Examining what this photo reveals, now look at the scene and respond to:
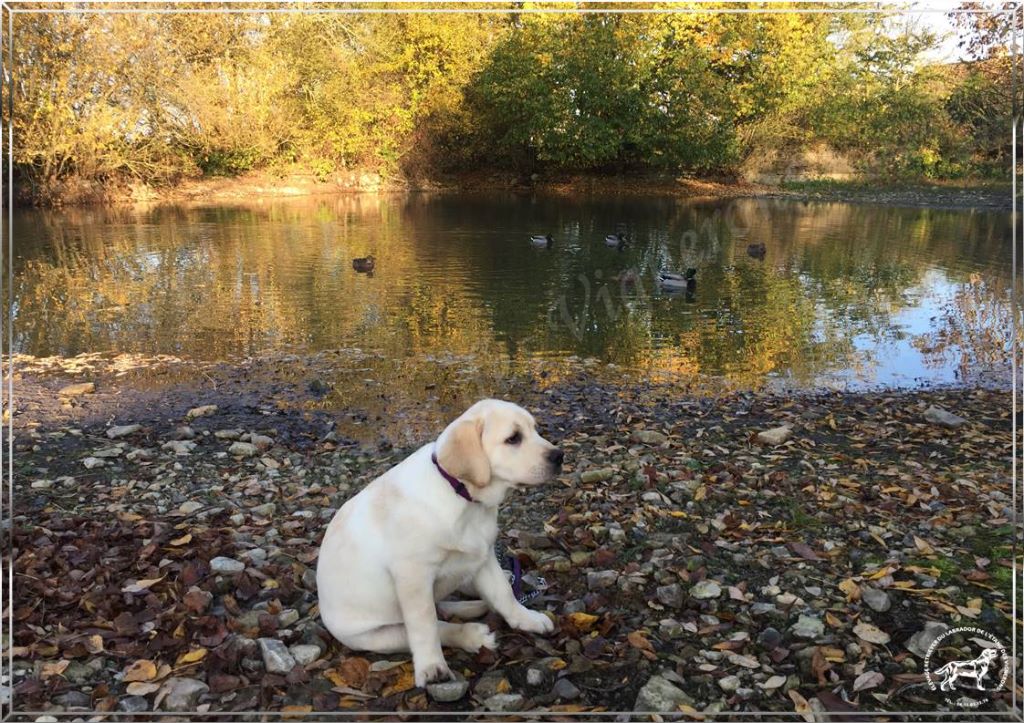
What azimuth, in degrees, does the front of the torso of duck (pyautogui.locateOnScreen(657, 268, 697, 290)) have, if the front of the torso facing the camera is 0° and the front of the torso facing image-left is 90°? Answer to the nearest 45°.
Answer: approximately 270°

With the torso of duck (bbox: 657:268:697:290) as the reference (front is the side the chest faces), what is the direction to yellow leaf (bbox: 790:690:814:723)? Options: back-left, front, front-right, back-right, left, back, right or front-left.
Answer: right

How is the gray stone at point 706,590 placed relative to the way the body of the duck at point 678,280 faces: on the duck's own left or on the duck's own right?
on the duck's own right

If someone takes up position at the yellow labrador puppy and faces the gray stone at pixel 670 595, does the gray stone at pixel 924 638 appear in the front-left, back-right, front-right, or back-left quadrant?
front-right

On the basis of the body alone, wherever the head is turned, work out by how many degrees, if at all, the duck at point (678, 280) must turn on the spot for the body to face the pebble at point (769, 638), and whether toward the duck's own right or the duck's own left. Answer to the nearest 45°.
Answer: approximately 90° to the duck's own right

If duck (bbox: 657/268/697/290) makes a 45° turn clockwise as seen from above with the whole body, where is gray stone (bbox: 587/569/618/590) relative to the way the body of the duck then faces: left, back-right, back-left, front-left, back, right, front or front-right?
front-right

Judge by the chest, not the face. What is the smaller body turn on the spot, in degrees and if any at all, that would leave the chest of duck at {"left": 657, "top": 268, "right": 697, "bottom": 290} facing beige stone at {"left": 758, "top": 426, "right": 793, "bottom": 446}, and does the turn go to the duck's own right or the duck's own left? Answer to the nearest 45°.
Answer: approximately 90° to the duck's own right

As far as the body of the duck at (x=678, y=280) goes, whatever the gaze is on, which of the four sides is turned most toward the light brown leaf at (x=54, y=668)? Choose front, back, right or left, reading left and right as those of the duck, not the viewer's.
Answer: right

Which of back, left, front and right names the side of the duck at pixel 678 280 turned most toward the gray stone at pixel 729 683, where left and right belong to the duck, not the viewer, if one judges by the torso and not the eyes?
right

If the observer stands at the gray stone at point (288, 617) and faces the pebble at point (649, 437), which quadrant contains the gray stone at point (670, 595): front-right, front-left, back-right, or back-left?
front-right
